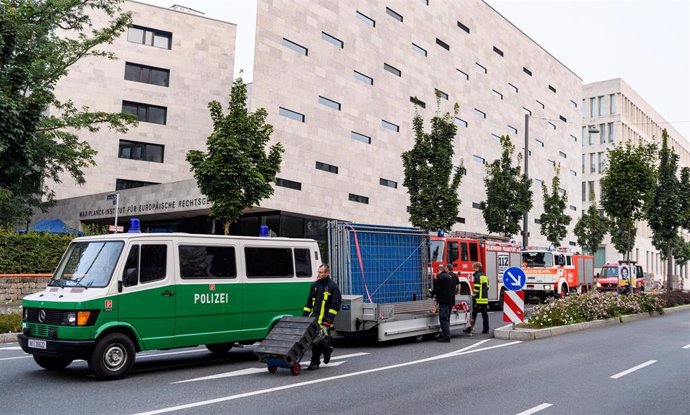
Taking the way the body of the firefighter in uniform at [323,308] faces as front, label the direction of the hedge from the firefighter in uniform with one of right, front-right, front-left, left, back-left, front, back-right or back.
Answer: right

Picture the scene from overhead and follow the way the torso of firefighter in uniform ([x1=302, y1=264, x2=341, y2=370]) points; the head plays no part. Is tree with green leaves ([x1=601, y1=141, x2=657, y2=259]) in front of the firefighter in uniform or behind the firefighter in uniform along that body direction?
behind

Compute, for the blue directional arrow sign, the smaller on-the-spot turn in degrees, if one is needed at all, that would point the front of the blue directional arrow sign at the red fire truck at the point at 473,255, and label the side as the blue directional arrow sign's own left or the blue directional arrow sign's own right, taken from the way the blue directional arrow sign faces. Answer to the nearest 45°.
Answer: approximately 180°

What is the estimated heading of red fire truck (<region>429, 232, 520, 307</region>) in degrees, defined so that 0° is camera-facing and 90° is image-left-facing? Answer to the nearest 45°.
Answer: approximately 45°

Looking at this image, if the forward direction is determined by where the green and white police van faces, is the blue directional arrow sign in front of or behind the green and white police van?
behind

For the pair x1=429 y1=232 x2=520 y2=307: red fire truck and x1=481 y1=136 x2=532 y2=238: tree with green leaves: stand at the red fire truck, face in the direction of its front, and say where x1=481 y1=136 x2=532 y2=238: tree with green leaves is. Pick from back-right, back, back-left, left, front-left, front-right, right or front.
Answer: back-right

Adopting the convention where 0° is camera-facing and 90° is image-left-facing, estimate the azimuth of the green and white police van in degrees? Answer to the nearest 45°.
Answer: approximately 45°

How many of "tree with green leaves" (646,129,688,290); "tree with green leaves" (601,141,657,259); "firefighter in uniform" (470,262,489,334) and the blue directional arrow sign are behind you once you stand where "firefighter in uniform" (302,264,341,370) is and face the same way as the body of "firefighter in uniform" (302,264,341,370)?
4

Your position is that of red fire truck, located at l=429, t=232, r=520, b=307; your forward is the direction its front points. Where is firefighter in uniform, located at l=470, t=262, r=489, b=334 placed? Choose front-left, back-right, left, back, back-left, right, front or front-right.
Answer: front-left

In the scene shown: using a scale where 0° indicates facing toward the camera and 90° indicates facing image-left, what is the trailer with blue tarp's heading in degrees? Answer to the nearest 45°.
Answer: approximately 45°

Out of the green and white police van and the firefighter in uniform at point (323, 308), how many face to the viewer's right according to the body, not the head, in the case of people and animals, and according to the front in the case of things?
0
